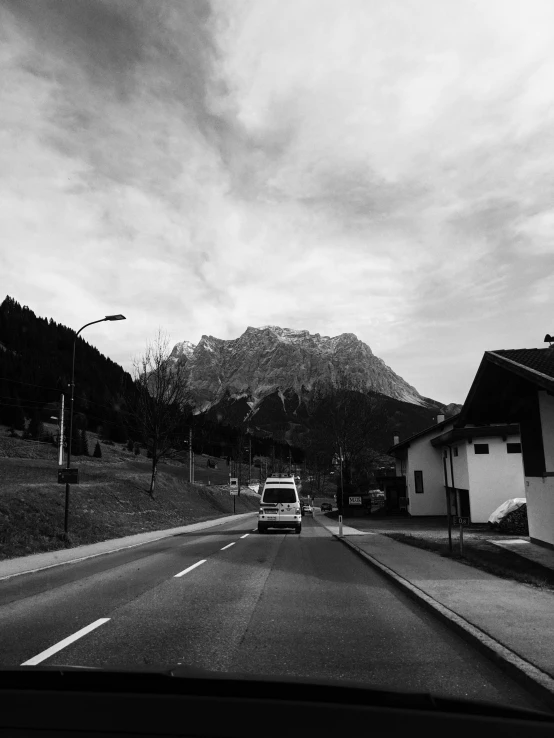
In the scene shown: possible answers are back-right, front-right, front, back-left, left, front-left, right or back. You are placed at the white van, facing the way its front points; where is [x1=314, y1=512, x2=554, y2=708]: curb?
back

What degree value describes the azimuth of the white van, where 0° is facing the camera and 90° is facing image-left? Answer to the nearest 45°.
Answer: approximately 180°

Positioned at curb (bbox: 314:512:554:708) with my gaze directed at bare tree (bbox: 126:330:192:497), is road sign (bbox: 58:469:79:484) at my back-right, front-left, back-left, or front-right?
front-left

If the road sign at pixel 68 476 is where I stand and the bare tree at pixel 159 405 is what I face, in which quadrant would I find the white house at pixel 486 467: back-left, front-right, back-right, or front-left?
front-right

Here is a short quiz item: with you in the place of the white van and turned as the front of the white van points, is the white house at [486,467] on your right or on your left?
on your right

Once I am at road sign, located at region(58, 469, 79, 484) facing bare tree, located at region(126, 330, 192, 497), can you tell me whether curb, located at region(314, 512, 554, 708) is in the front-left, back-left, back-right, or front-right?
back-right

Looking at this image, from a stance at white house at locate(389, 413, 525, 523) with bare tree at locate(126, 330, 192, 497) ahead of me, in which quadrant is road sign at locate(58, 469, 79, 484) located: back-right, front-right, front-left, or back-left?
front-left

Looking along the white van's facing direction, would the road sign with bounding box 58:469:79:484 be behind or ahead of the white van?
behind

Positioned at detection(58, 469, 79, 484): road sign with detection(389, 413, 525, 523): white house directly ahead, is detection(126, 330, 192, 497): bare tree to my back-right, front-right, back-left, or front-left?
front-left

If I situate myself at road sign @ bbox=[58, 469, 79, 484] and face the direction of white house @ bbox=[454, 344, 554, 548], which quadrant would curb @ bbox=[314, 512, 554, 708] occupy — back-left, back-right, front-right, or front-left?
front-right
